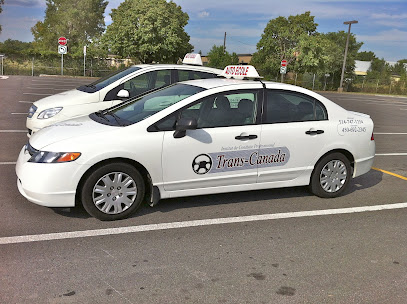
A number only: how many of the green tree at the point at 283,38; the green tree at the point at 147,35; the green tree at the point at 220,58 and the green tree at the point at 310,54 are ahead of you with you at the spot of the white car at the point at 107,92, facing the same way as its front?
0

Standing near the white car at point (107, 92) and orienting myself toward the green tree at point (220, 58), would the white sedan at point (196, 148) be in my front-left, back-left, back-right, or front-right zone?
back-right

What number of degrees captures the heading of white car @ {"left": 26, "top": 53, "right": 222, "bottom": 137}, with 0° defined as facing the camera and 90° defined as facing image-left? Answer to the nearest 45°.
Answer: approximately 45°

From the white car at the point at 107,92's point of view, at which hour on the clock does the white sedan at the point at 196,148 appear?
The white sedan is roughly at 10 o'clock from the white car.

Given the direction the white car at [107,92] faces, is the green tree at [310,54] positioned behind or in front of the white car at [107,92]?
behind

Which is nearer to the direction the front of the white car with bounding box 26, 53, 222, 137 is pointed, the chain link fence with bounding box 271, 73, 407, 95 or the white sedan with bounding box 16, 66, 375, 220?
the white sedan

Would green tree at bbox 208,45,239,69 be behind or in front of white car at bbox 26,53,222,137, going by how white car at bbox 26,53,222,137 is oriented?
behind

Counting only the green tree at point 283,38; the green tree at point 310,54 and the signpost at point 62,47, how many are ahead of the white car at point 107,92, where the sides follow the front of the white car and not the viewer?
0

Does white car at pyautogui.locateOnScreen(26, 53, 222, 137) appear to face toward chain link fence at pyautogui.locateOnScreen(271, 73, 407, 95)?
no

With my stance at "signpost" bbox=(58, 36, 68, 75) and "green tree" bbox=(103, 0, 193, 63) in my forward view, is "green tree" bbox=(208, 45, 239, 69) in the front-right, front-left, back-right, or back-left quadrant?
front-right

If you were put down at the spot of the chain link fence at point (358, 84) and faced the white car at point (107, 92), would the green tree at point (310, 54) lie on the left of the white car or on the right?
right

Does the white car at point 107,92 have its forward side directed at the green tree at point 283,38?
no

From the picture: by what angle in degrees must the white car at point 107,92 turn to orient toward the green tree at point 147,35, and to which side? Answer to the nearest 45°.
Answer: approximately 135° to its right
